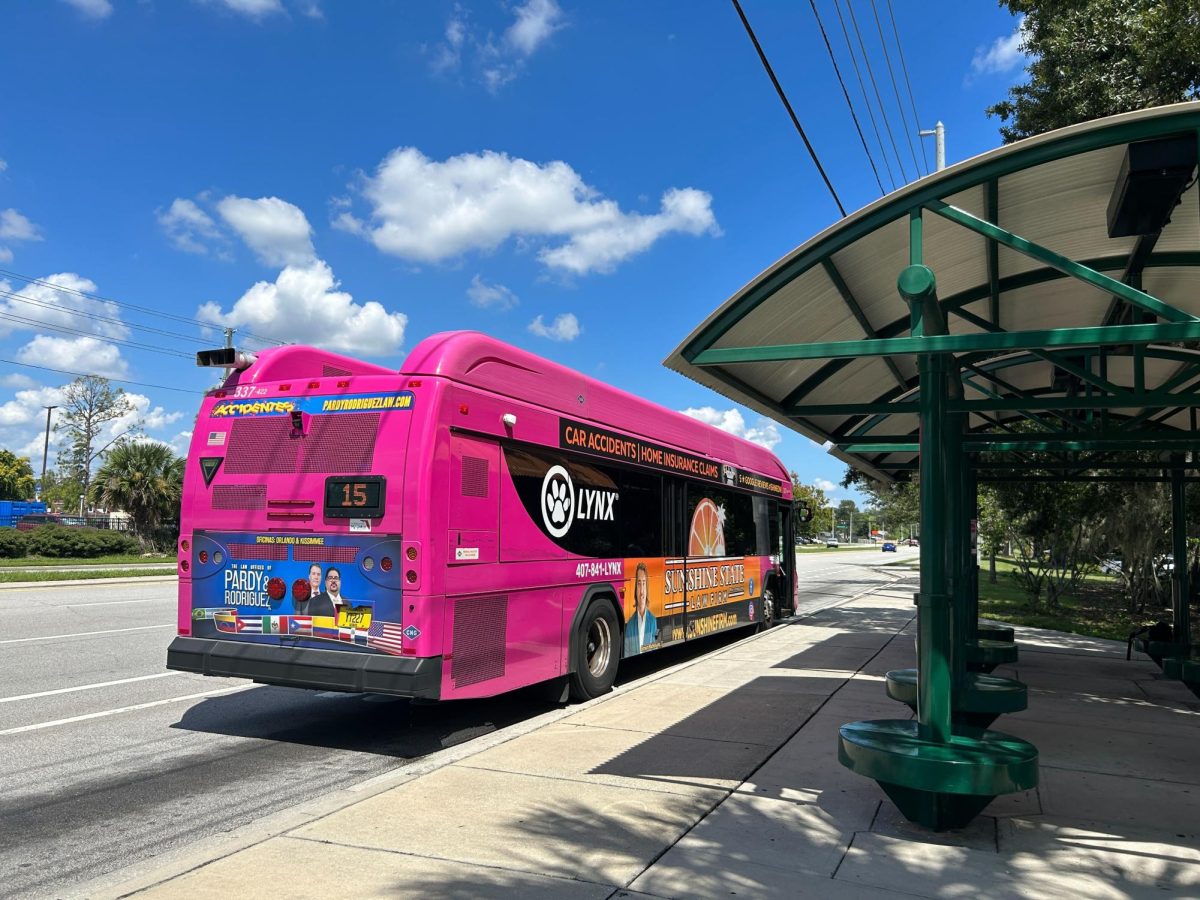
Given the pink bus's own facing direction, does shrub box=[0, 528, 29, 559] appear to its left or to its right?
on its left

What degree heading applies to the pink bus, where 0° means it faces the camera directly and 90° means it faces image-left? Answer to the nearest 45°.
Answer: approximately 225°

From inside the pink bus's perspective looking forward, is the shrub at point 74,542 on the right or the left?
on its left

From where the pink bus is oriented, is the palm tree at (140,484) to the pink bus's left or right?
on its left

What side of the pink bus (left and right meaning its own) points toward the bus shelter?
right
